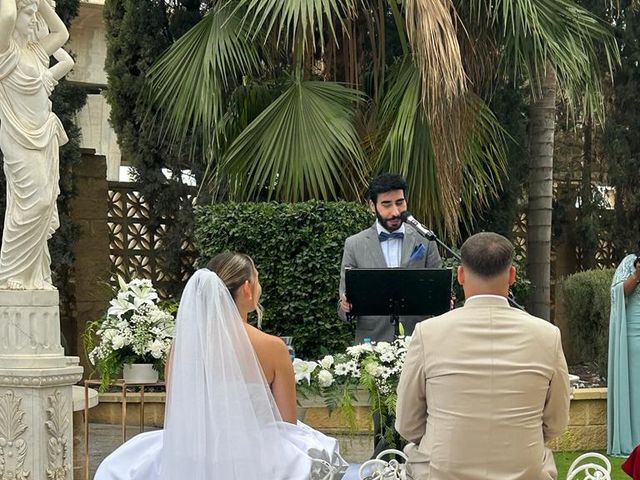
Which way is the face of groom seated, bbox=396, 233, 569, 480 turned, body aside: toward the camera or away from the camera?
away from the camera

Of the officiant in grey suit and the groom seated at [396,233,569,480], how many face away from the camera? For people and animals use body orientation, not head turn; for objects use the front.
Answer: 1

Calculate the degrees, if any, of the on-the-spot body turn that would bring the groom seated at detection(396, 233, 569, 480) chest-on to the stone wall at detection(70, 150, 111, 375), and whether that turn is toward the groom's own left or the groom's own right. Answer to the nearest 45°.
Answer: approximately 45° to the groom's own left

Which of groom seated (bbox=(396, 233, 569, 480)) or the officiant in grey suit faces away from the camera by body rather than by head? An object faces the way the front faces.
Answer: the groom seated

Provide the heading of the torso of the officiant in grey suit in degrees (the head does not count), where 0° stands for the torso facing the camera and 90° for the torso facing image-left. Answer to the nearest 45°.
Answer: approximately 0°

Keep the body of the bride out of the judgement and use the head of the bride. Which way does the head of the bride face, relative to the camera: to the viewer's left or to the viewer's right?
to the viewer's right

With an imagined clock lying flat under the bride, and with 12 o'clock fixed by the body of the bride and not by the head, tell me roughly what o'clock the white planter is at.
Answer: The white planter is roughly at 10 o'clock from the bride.

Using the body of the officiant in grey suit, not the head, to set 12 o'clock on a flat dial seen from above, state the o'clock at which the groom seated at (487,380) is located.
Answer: The groom seated is roughly at 12 o'clock from the officiant in grey suit.

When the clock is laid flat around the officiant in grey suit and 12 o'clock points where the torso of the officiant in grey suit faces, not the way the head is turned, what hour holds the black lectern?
The black lectern is roughly at 12 o'clock from the officiant in grey suit.

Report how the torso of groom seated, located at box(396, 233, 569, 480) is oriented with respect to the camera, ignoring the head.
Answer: away from the camera

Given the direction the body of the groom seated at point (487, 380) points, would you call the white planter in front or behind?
in front

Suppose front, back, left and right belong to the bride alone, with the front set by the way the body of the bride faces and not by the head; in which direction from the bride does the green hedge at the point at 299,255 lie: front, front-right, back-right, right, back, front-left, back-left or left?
front-left

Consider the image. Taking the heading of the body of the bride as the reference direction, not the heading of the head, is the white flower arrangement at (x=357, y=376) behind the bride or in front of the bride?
in front

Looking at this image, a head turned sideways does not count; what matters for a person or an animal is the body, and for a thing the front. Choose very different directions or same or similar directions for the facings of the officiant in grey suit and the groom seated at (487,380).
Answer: very different directions

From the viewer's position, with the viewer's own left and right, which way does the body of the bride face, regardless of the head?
facing away from the viewer and to the right of the viewer

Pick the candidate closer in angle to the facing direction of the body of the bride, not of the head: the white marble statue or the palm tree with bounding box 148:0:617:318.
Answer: the palm tree

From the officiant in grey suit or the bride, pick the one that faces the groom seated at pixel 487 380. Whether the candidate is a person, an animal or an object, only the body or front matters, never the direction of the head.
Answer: the officiant in grey suit
